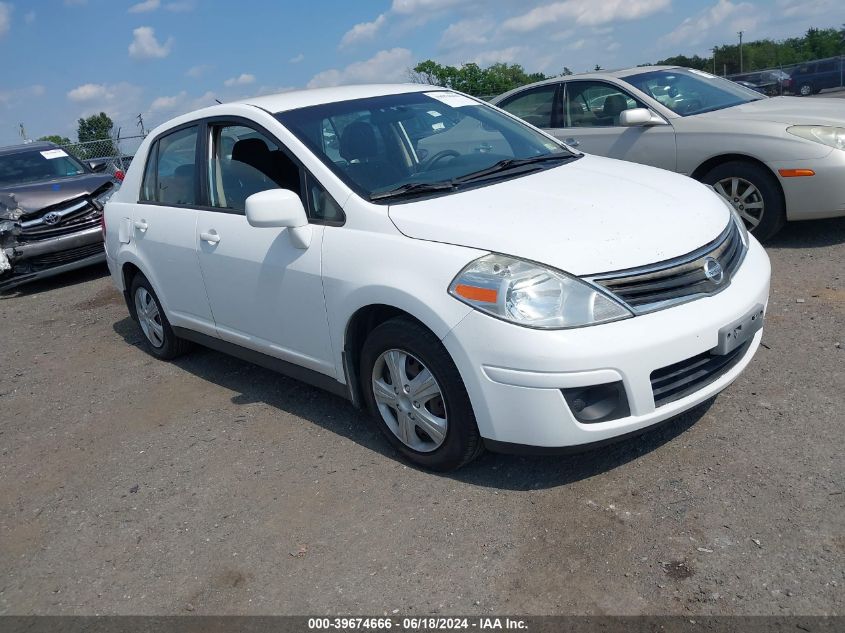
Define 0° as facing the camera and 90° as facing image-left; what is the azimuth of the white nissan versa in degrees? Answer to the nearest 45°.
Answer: approximately 315°

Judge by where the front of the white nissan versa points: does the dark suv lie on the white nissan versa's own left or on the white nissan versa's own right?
on the white nissan versa's own left

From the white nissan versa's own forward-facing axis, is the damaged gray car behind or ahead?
behind
